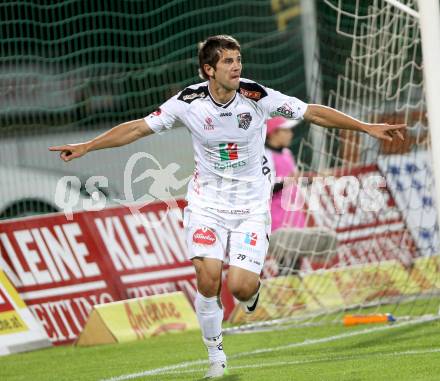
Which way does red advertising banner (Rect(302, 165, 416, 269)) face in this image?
toward the camera

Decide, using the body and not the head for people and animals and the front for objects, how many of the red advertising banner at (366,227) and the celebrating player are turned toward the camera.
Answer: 2

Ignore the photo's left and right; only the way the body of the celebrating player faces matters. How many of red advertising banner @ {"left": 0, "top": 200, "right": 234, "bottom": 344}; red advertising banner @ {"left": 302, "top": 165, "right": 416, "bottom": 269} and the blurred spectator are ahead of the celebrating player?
0

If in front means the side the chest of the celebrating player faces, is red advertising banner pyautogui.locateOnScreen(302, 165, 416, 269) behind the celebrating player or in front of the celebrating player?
behind

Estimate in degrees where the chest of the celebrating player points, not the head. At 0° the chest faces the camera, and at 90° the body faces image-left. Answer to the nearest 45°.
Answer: approximately 0°

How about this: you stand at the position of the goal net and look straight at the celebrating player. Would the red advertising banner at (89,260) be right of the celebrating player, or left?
right

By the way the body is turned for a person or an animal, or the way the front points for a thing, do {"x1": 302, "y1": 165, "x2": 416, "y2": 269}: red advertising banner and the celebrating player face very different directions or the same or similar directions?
same or similar directions

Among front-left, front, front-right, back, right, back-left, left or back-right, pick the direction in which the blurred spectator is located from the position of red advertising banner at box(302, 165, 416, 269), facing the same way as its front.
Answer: right

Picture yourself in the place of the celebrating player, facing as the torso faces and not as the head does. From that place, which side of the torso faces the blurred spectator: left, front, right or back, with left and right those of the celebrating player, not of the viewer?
back

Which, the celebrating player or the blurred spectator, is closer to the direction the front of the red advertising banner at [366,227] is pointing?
the celebrating player

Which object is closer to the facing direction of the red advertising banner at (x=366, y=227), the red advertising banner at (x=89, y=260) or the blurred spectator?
the red advertising banner

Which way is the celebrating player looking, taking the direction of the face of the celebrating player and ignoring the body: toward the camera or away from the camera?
toward the camera

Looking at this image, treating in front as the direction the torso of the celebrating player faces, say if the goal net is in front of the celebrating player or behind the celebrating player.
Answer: behind

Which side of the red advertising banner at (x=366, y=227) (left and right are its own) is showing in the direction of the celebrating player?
front

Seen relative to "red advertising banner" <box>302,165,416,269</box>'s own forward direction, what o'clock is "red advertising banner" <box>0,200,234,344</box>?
"red advertising banner" <box>0,200,234,344</box> is roughly at 2 o'clock from "red advertising banner" <box>302,165,416,269</box>.

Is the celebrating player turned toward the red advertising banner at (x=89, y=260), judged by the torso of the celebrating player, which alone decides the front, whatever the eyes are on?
no

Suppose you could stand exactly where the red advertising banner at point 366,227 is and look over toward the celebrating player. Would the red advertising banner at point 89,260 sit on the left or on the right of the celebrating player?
right
